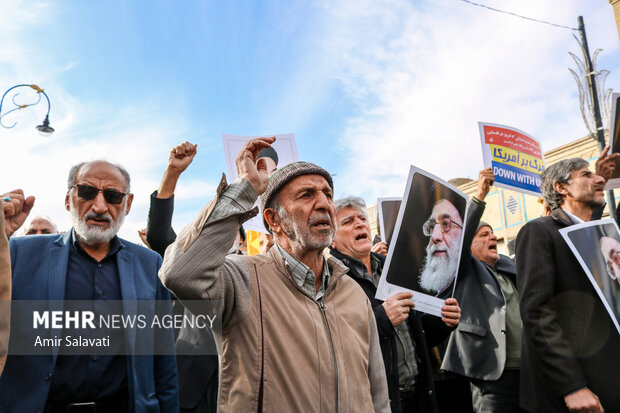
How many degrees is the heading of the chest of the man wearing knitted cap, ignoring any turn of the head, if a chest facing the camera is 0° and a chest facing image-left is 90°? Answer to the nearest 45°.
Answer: approximately 315°

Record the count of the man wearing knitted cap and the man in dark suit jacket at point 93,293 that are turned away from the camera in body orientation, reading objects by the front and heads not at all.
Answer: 0

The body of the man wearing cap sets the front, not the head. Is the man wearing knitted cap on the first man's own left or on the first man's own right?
on the first man's own right
